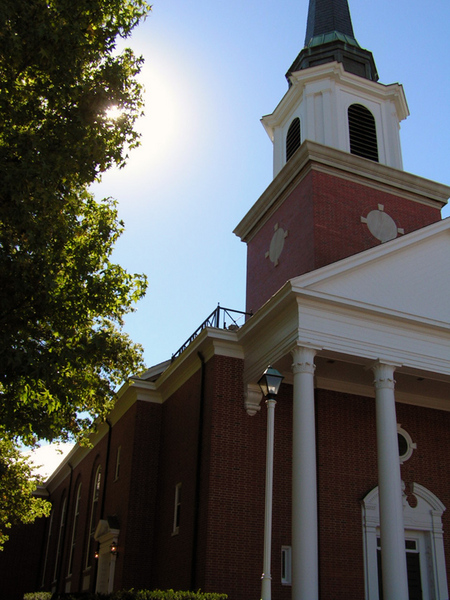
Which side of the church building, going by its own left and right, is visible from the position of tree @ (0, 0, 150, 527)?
right

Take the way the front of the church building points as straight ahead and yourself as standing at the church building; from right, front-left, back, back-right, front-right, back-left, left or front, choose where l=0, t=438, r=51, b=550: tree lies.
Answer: back
